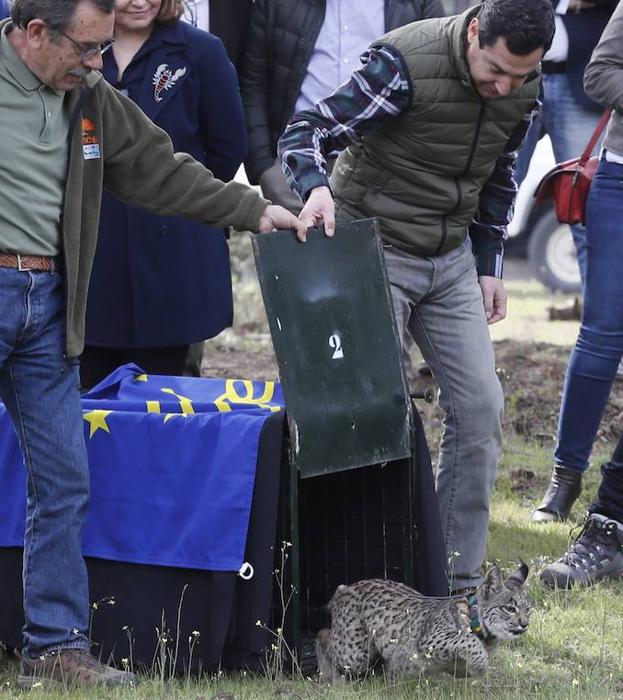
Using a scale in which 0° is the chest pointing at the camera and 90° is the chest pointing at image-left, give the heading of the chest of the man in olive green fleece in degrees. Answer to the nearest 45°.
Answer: approximately 315°

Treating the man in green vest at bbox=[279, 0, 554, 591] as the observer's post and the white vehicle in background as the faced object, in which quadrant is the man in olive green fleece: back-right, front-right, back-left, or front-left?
back-left

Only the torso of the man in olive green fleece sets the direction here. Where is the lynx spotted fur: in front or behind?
in front

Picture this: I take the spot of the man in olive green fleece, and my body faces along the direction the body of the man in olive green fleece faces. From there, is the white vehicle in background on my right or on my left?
on my left

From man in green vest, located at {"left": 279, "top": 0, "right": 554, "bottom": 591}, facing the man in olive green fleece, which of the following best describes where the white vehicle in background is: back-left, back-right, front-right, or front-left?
back-right

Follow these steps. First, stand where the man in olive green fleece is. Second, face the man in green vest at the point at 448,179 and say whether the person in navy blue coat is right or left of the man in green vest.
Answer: left

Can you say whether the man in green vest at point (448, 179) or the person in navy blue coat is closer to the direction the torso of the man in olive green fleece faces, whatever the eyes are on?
the man in green vest

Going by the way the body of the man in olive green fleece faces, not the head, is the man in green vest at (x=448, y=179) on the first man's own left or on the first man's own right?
on the first man's own left

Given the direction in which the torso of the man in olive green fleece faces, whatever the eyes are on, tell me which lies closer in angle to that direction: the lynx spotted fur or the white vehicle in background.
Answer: the lynx spotted fur

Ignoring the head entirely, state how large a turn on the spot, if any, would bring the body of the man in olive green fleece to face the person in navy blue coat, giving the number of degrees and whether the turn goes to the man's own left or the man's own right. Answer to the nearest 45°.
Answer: approximately 135° to the man's own left

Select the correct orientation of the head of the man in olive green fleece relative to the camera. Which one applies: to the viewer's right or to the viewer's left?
to the viewer's right
